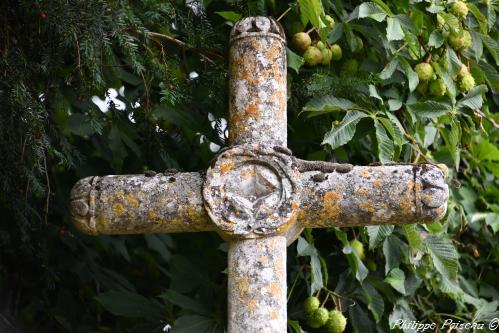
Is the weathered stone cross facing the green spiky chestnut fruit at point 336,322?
no

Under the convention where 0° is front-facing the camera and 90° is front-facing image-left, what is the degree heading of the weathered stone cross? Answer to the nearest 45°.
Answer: approximately 0°

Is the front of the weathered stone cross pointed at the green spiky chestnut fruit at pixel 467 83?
no

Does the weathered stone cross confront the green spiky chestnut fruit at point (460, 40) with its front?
no

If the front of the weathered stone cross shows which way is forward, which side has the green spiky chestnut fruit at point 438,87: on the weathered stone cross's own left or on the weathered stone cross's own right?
on the weathered stone cross's own left

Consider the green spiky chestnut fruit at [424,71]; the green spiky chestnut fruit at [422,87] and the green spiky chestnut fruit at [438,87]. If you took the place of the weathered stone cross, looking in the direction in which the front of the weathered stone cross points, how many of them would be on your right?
0

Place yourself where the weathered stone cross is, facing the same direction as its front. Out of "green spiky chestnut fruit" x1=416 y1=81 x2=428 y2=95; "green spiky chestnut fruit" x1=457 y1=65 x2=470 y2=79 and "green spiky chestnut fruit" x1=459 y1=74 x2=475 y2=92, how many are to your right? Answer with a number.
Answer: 0

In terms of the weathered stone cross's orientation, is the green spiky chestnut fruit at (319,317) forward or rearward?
rearward

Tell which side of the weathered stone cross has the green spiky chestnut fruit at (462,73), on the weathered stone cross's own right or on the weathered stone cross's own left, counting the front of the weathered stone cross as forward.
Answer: on the weathered stone cross's own left

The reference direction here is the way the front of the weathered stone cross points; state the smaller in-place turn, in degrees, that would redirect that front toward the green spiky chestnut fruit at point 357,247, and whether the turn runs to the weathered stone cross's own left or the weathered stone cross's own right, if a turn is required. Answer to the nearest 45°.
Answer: approximately 135° to the weathered stone cross's own left
